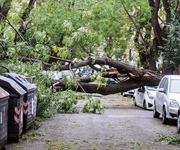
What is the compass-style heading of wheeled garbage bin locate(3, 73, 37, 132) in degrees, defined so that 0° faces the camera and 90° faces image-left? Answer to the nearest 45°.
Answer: approximately 270°

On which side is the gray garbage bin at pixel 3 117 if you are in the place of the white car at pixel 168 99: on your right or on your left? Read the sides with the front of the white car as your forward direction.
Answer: on your right

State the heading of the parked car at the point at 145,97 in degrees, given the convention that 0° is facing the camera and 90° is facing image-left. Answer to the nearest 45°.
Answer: approximately 315°

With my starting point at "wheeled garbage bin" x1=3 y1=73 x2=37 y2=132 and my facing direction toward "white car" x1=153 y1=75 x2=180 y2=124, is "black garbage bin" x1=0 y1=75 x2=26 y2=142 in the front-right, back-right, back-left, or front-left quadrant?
back-right

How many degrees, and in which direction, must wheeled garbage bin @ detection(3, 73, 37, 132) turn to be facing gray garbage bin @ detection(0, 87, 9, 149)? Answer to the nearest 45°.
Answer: approximately 90° to its right

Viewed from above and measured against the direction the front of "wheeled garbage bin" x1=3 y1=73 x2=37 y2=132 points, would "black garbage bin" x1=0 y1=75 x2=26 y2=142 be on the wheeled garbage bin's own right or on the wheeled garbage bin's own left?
on the wheeled garbage bin's own right

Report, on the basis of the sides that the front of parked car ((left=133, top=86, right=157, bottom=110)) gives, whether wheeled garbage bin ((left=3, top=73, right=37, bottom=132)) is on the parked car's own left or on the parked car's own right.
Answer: on the parked car's own right

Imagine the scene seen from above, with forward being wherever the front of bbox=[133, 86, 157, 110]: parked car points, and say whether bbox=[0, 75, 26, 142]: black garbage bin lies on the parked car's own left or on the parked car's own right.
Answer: on the parked car's own right

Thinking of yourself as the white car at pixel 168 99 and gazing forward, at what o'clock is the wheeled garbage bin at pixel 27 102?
The wheeled garbage bin is roughly at 3 o'clock from the white car.
